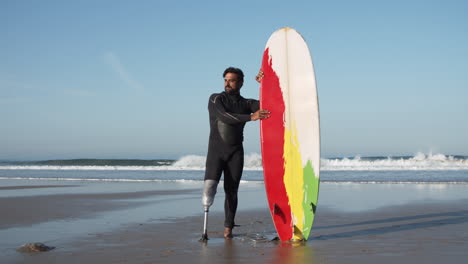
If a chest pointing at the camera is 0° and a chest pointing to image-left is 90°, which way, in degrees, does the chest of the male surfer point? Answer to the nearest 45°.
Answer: approximately 0°
